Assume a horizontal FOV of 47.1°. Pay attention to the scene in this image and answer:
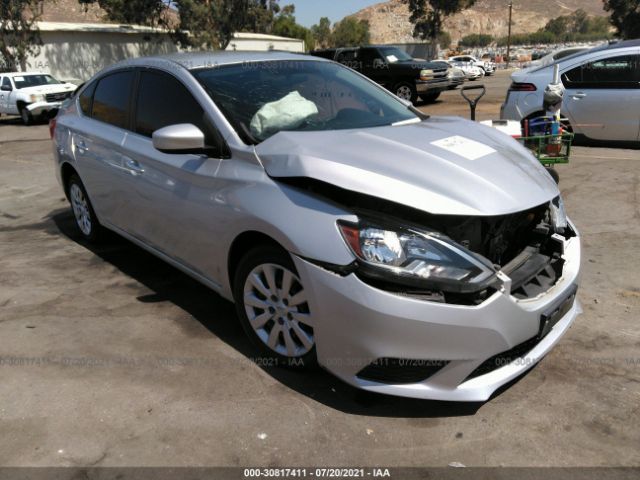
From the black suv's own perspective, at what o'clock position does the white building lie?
The white building is roughly at 6 o'clock from the black suv.

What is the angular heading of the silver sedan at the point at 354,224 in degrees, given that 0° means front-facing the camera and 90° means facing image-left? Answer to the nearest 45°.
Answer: approximately 315°

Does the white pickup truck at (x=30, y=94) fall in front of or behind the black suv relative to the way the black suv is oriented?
behind

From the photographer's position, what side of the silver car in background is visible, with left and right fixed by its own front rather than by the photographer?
right

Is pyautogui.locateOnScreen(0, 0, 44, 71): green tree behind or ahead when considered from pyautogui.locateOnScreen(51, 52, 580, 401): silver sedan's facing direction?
behind

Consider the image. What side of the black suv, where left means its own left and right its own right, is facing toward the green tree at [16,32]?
back

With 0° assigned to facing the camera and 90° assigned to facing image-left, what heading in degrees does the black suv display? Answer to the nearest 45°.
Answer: approximately 315°

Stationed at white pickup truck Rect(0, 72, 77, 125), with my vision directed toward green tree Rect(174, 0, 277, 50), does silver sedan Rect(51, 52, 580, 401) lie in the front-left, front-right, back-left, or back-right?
back-right

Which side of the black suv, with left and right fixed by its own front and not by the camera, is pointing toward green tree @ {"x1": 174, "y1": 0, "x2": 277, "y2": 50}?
back

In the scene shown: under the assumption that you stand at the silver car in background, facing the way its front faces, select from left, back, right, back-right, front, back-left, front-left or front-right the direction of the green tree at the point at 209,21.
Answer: back-left

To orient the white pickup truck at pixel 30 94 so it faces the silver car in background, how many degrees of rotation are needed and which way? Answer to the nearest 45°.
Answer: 0° — it already faces it

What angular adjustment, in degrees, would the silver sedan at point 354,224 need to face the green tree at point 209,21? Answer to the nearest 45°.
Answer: approximately 135° to its left

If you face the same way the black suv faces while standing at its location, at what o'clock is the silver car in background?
The silver car in background is roughly at 1 o'clock from the black suv.

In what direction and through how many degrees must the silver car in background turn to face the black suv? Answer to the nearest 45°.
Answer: approximately 135° to its left
